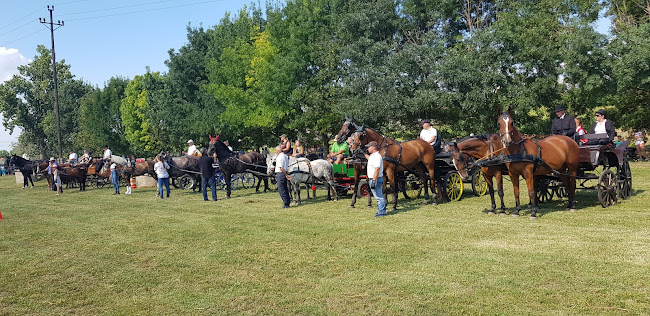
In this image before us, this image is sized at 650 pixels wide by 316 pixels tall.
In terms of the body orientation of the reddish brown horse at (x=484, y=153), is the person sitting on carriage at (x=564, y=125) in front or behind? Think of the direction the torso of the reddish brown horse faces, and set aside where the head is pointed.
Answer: behind

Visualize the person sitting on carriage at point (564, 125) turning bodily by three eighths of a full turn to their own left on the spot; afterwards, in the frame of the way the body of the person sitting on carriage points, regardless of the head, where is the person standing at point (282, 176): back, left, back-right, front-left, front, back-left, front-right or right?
back

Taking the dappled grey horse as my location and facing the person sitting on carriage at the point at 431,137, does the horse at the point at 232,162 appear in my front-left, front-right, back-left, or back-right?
back-left

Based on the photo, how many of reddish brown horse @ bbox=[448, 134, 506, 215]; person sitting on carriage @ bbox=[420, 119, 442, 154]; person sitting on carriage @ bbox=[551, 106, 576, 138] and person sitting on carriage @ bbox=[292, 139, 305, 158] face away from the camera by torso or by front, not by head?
0

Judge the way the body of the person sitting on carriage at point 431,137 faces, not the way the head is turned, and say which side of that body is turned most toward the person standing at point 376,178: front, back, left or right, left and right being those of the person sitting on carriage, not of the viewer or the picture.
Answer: front

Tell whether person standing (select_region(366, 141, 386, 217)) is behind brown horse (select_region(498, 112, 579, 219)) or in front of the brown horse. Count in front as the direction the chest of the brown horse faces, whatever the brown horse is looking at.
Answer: in front

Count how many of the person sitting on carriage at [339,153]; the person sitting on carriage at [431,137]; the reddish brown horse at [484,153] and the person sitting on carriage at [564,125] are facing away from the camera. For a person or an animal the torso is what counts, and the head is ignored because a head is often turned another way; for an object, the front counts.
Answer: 0

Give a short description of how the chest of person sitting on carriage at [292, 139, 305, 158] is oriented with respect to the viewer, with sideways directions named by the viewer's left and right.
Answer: facing the viewer and to the left of the viewer

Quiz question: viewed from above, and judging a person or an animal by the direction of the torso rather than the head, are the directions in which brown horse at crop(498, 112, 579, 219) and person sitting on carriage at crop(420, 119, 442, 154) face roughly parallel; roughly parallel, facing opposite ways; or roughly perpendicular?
roughly parallel

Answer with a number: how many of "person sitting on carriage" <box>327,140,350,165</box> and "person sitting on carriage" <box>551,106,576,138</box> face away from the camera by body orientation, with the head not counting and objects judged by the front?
0

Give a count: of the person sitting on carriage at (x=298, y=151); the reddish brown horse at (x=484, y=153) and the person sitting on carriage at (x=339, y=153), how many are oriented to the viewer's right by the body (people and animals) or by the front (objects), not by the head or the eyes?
0

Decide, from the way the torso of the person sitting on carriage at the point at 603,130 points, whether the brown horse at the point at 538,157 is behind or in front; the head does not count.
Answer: in front

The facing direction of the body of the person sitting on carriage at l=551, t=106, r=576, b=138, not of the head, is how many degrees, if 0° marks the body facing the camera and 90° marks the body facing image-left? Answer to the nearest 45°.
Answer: approximately 45°

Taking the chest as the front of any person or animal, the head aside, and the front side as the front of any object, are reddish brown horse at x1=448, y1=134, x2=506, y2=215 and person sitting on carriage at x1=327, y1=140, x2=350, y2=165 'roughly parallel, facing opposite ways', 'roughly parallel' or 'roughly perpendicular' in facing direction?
roughly parallel

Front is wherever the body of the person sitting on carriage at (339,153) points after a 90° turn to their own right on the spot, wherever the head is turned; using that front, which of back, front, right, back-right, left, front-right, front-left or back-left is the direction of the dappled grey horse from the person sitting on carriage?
left

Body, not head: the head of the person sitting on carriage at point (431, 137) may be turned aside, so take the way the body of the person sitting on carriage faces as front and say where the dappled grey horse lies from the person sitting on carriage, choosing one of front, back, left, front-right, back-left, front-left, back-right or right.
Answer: front-right
